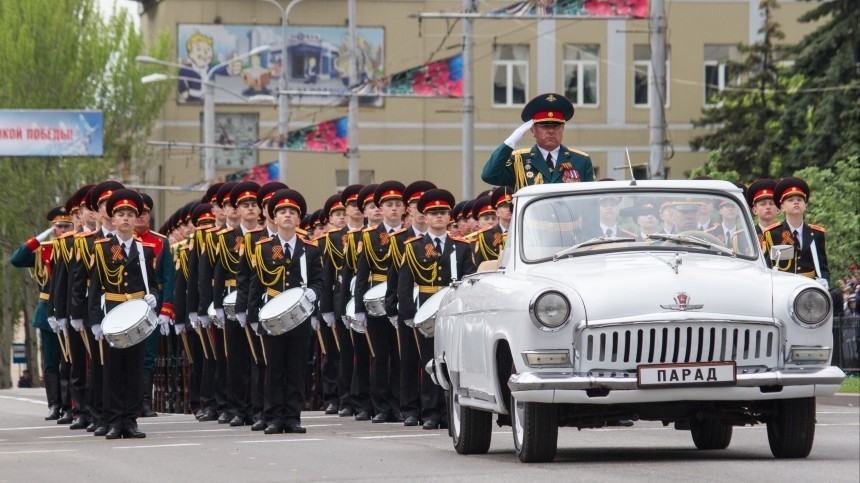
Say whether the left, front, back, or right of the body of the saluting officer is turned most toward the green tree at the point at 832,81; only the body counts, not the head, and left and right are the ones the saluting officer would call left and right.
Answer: back

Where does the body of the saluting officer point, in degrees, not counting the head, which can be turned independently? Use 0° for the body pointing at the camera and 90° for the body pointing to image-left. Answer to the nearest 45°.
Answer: approximately 0°

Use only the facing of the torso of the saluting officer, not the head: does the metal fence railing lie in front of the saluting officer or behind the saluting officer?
behind

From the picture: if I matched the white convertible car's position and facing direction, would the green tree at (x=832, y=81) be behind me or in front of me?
behind

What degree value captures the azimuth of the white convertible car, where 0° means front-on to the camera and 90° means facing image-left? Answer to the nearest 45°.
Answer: approximately 0°
